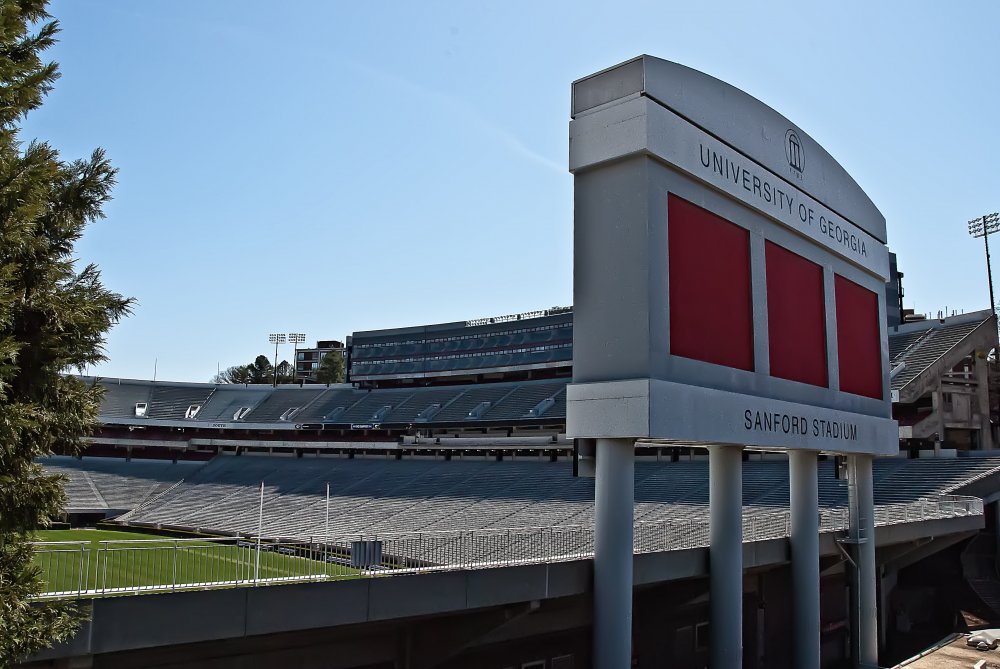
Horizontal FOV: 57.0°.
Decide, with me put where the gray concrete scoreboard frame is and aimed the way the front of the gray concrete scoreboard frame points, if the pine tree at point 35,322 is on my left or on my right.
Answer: on my right
